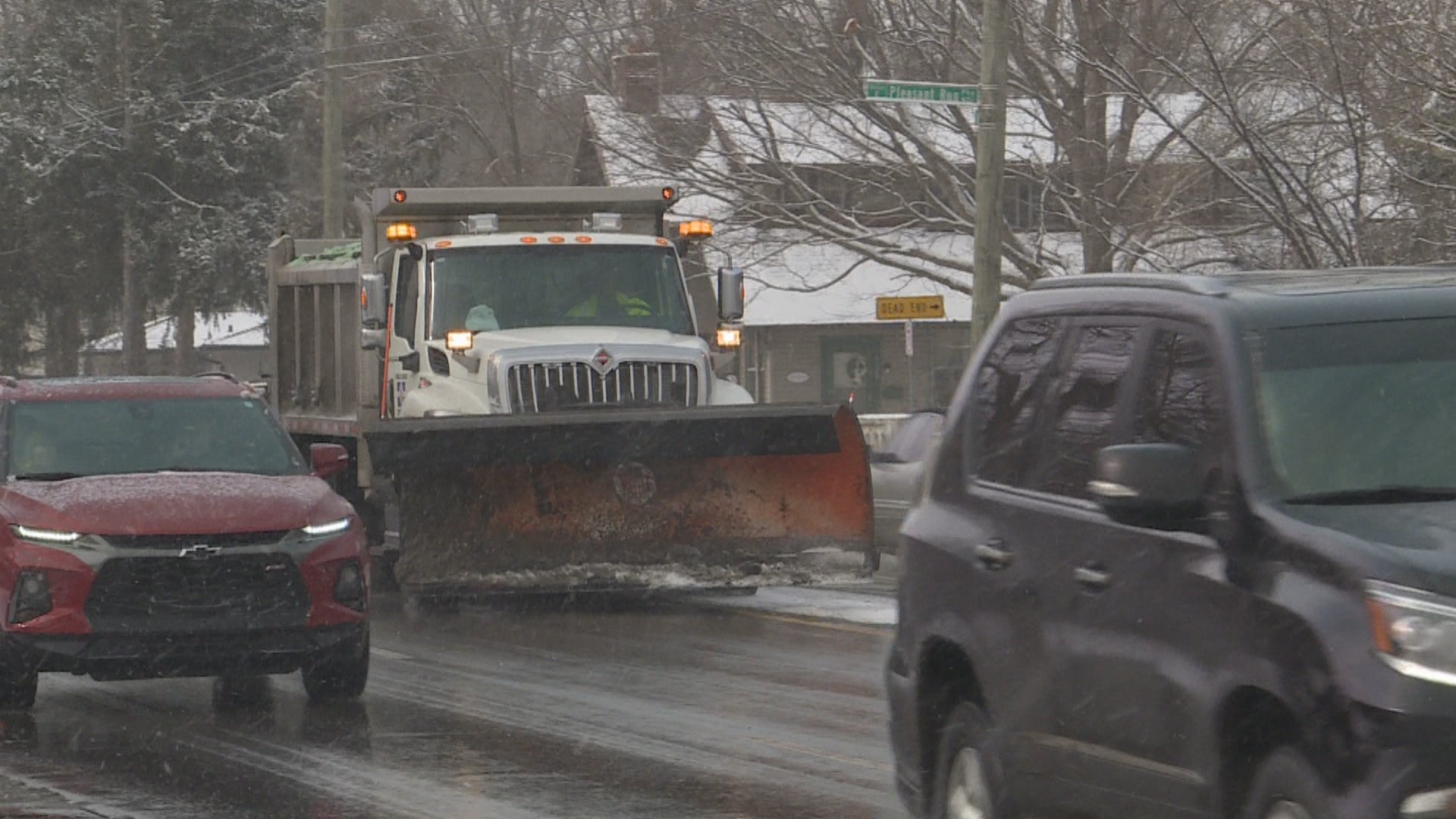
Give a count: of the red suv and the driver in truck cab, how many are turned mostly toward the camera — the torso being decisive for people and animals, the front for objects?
2

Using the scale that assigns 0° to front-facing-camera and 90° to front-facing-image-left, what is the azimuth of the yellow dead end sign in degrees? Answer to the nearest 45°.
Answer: approximately 0°

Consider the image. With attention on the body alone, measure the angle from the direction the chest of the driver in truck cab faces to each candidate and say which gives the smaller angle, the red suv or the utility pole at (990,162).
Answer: the red suv

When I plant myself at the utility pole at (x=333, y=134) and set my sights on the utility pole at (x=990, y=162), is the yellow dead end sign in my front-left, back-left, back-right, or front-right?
front-left

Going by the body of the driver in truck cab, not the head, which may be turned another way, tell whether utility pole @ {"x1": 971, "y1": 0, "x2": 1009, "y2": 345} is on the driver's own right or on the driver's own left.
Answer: on the driver's own left

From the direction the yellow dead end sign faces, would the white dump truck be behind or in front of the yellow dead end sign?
in front

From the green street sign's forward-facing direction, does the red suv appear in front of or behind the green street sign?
in front

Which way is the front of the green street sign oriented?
toward the camera

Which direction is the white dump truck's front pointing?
toward the camera

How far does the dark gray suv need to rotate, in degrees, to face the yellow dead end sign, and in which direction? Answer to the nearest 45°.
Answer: approximately 135° to its left

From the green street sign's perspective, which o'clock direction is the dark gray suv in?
The dark gray suv is roughly at 12 o'clock from the green street sign.

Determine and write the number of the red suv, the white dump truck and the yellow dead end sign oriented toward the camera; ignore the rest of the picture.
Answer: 3

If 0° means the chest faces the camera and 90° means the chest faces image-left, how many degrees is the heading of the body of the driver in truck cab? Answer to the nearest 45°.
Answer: approximately 0°
